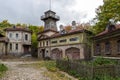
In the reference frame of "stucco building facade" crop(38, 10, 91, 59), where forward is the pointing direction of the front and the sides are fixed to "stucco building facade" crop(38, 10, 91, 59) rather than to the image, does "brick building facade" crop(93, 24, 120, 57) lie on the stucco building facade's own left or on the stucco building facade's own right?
on the stucco building facade's own left

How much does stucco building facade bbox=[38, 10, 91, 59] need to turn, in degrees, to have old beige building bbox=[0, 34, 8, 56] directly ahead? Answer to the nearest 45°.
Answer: approximately 45° to its right

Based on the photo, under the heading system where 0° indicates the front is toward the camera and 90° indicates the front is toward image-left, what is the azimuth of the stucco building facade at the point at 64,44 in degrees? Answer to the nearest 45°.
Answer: approximately 45°

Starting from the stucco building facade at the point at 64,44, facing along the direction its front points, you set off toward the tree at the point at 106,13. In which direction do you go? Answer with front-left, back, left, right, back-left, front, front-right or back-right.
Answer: left

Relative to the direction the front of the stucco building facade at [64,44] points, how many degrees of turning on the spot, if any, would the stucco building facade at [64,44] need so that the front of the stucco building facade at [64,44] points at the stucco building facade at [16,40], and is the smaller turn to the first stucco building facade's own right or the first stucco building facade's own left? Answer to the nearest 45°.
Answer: approximately 90° to the first stucco building facade's own right
